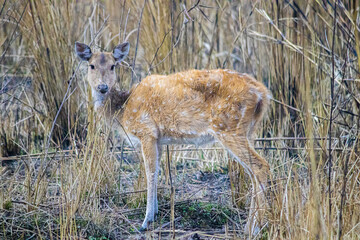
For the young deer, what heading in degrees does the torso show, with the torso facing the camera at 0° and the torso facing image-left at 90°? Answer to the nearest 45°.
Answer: approximately 90°
